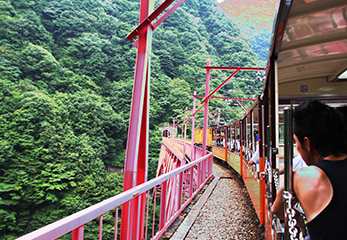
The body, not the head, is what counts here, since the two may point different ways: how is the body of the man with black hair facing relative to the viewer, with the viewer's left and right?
facing away from the viewer and to the left of the viewer

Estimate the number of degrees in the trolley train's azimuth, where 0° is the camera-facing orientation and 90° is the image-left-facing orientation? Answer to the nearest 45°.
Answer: approximately 135°

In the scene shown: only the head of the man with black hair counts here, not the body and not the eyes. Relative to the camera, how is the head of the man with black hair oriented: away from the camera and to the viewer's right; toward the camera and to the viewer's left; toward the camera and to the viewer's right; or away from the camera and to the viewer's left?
away from the camera and to the viewer's left
